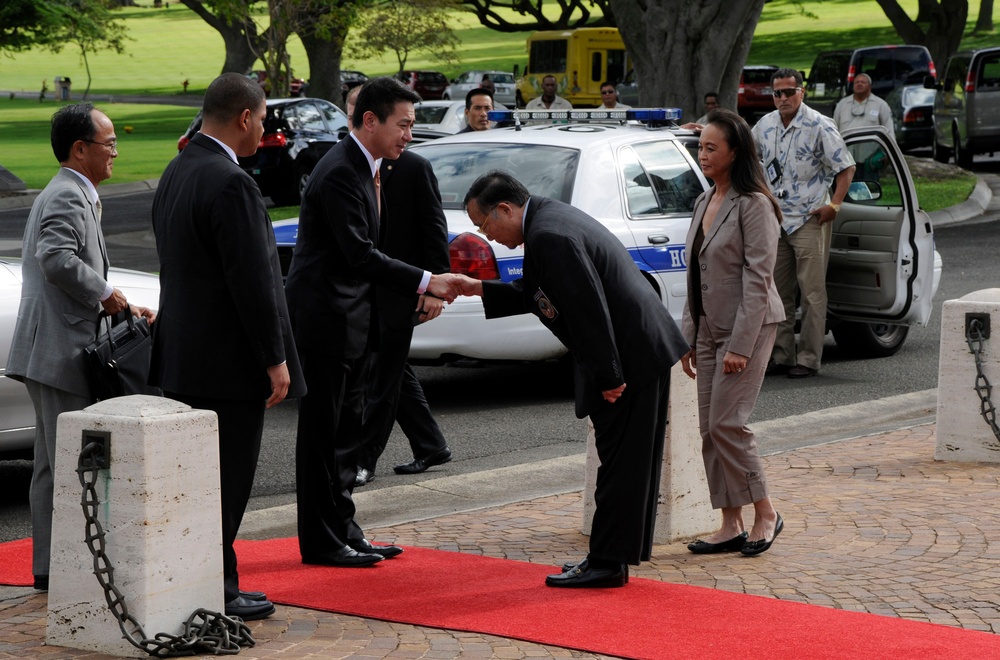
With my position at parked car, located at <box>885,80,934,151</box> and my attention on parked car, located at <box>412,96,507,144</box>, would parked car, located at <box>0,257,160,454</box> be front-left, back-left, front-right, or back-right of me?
front-left

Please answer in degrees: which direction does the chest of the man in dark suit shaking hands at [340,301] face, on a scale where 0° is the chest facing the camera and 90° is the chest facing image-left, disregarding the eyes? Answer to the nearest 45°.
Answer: approximately 270°

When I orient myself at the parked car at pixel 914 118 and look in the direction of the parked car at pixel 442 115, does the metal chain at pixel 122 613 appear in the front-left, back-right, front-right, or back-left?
front-left

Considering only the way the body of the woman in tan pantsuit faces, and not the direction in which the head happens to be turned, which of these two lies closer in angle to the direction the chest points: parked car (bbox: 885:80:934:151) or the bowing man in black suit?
the bowing man in black suit

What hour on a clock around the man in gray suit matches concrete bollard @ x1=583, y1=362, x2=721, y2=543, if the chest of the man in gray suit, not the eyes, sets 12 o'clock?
The concrete bollard is roughly at 12 o'clock from the man in gray suit.

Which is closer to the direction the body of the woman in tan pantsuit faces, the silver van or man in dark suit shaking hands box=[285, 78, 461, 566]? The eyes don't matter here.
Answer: the man in dark suit shaking hands

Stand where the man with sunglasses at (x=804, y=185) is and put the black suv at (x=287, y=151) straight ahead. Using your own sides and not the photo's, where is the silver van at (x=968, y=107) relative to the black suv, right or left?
right

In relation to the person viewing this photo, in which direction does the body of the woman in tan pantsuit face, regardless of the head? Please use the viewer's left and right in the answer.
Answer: facing the viewer and to the left of the viewer

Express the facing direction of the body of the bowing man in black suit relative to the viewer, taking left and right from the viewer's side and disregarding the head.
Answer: facing to the left of the viewer

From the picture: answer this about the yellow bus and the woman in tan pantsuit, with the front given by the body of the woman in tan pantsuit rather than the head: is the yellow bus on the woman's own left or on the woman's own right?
on the woman's own right

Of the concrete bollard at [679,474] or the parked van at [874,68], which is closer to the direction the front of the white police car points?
the parked van

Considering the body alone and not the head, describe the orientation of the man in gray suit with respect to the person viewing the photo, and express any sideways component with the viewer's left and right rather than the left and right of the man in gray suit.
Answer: facing to the right of the viewer

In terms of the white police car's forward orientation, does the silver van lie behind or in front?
in front

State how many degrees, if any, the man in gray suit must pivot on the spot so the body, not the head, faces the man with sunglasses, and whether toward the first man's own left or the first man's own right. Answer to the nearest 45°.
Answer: approximately 45° to the first man's own left

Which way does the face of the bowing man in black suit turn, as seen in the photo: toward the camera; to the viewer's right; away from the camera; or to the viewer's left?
to the viewer's left

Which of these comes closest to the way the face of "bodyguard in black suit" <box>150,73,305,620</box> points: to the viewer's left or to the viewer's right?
to the viewer's right

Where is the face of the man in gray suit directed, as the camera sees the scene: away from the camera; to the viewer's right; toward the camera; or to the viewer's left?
to the viewer's right

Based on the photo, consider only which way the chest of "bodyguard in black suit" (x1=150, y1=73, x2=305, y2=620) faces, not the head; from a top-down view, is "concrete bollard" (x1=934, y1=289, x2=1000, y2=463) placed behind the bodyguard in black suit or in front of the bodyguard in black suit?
in front
